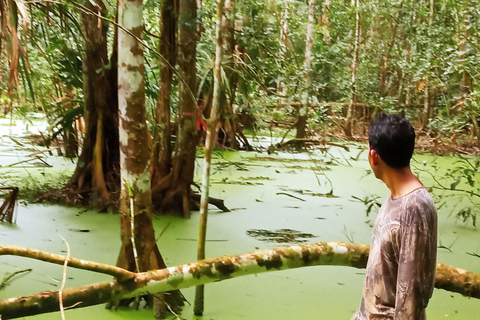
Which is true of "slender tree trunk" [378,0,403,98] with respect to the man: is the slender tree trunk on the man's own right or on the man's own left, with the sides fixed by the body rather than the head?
on the man's own right

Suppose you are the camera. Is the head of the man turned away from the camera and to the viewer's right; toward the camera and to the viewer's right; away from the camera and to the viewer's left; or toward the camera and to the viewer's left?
away from the camera and to the viewer's left
